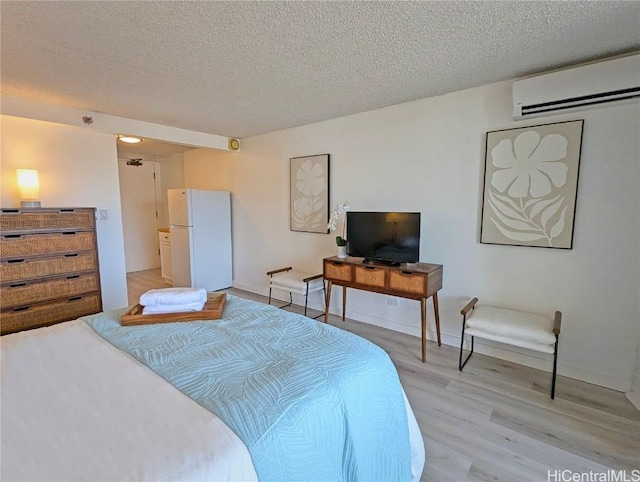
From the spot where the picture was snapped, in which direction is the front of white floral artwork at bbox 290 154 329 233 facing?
facing the viewer and to the left of the viewer

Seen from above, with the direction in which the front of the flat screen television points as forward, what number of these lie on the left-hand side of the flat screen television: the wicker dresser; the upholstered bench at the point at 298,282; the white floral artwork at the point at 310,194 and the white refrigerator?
0

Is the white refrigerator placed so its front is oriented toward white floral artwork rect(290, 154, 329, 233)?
no

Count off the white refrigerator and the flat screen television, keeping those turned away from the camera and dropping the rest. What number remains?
0

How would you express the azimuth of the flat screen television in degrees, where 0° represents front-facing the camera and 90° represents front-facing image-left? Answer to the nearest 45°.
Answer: approximately 45°

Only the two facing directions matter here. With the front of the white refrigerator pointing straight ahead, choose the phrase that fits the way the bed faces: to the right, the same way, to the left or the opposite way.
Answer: the opposite way

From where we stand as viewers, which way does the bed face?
facing away from the viewer and to the right of the viewer

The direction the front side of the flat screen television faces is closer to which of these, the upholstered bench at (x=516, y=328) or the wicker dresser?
the wicker dresser

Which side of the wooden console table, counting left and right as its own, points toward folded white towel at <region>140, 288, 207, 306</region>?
front

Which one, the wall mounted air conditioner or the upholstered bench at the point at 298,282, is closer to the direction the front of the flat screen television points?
the upholstered bench

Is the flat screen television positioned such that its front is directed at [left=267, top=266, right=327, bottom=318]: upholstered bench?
no

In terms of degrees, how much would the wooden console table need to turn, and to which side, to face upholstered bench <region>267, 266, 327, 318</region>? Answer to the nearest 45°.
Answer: approximately 90° to its right

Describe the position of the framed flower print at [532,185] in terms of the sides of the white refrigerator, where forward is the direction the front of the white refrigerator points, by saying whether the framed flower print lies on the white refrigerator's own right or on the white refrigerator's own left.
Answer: on the white refrigerator's own left

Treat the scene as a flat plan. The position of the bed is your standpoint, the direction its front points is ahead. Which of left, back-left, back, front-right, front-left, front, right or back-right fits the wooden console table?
front

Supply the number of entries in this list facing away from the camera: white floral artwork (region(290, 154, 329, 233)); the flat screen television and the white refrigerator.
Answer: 0

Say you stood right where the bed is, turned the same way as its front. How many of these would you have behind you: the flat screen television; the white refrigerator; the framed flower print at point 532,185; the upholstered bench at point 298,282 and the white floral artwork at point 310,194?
0

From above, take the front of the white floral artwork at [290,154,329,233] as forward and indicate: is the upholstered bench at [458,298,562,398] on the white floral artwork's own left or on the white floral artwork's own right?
on the white floral artwork's own left

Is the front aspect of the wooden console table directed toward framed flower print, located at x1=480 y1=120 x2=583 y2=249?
no
